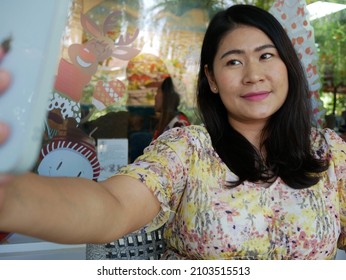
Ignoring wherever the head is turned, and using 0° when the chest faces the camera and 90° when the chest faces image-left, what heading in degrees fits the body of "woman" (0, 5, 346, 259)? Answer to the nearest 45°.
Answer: approximately 0°

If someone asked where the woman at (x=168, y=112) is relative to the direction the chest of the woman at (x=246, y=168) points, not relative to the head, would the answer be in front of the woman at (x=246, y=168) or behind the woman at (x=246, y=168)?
behind
